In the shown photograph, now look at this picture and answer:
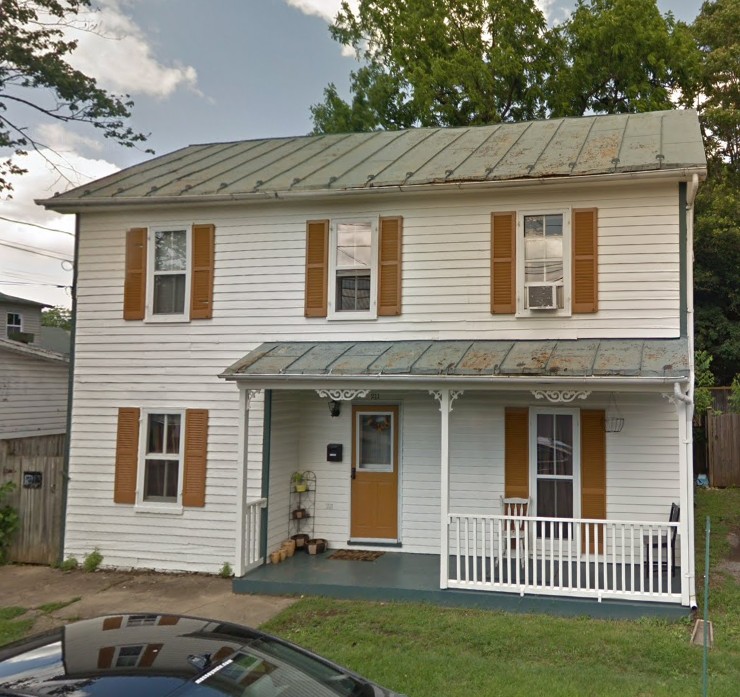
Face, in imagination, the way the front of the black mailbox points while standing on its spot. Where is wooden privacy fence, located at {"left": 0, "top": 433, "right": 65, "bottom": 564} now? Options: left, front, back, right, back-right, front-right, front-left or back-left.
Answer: right

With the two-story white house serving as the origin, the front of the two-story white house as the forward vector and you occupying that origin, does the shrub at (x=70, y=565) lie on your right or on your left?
on your right

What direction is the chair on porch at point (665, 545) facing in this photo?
to the viewer's left

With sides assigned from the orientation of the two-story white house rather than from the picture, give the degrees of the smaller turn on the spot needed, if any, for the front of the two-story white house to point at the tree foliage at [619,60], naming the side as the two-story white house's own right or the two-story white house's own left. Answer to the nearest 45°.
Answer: approximately 135° to the two-story white house's own left

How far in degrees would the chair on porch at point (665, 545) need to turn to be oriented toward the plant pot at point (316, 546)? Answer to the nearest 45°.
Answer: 0° — it already faces it

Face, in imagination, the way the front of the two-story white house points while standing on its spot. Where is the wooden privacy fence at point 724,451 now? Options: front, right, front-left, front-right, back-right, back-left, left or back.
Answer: back-left

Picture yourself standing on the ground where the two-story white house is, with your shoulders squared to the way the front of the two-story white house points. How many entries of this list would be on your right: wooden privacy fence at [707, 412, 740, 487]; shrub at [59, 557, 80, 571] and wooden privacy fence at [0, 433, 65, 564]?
2

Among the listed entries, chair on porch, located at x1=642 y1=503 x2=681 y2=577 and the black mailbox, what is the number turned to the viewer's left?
1

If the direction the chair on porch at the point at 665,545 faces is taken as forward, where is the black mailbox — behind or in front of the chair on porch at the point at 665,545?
in front

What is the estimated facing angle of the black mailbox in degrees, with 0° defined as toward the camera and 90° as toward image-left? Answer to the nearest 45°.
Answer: approximately 0°
